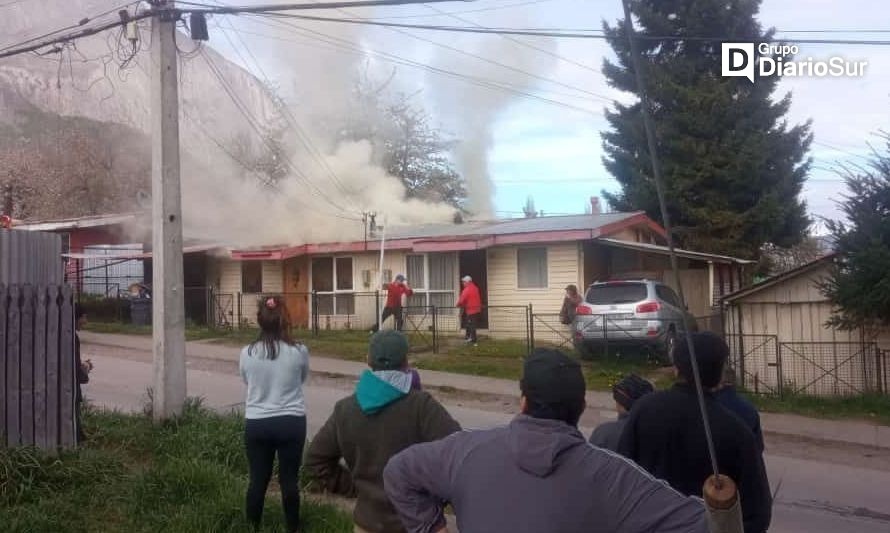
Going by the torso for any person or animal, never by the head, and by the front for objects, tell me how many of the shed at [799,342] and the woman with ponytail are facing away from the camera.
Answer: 1

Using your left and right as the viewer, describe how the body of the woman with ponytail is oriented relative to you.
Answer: facing away from the viewer

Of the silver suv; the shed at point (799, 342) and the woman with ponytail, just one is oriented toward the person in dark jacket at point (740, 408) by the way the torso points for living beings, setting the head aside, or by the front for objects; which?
the shed

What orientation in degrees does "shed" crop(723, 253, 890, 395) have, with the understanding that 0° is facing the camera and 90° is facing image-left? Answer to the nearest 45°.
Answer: approximately 0°

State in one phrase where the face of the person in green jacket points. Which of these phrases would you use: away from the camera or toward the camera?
away from the camera

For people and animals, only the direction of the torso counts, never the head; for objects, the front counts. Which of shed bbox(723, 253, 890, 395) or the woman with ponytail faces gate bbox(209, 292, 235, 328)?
the woman with ponytail

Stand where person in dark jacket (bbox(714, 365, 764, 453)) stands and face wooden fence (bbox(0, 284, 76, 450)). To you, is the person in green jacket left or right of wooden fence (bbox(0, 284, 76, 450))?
left

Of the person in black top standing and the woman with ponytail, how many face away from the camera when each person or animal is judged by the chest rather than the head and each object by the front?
2

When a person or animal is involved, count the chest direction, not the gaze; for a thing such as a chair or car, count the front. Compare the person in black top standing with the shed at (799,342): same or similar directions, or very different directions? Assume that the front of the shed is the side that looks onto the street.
very different directions

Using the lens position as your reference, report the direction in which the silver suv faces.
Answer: facing away from the viewer and to the right of the viewer

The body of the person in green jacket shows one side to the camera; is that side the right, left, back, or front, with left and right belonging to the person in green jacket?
back

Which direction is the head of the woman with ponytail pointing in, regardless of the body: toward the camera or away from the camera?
away from the camera

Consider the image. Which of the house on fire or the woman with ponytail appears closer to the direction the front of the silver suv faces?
the house on fire

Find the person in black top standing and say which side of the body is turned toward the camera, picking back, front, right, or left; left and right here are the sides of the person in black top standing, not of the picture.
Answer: back
